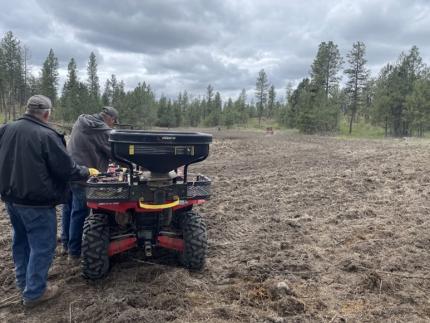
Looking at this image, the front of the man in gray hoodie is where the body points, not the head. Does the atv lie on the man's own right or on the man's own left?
on the man's own right

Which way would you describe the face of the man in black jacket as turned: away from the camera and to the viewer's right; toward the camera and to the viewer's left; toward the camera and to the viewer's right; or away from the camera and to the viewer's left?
away from the camera and to the viewer's right

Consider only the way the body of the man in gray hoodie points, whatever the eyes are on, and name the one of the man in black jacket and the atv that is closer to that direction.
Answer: the atv

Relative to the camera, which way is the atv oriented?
away from the camera

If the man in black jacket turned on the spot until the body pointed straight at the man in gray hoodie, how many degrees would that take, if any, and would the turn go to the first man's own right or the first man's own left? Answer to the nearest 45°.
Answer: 0° — they already face them

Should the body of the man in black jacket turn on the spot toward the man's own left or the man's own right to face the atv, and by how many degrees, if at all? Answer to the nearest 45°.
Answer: approximately 45° to the man's own right

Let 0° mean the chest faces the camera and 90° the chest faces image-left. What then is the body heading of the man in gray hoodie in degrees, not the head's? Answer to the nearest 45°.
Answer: approximately 270°

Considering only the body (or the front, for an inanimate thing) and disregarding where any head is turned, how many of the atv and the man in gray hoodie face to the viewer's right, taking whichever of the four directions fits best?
1

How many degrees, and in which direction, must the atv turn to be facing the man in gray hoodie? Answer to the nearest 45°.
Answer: approximately 45° to its left

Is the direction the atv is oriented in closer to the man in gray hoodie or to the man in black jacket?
the man in gray hoodie

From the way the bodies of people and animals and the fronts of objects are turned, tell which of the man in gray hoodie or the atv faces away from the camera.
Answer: the atv

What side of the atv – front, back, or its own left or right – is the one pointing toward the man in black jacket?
left

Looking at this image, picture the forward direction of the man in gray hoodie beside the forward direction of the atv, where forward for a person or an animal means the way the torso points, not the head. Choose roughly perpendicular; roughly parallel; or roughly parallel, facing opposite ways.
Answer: roughly perpendicular
